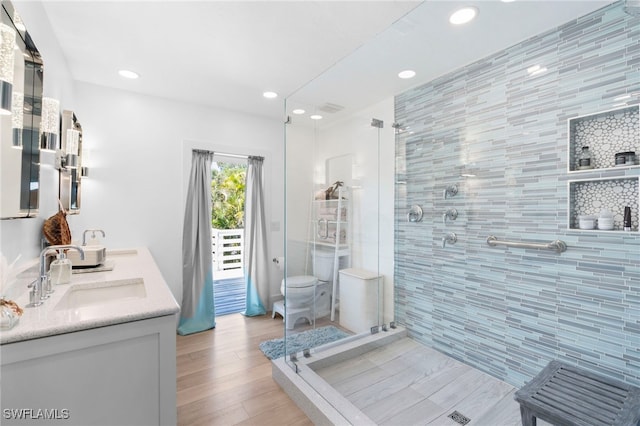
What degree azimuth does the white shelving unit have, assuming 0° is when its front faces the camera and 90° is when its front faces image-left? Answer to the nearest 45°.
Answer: approximately 45°

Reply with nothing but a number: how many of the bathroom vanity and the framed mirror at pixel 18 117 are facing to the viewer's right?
2

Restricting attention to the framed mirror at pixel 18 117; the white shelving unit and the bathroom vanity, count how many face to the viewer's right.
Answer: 2

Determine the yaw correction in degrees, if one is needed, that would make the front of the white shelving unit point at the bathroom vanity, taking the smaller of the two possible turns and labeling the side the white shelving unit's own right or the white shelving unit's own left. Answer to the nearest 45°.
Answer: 0° — it already faces it

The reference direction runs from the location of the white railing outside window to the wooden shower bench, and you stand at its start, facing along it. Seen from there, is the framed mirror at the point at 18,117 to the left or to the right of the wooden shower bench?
right

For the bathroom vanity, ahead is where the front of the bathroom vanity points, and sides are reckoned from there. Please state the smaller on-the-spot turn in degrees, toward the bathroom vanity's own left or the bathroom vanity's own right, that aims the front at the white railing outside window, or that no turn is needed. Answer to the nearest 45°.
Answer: approximately 45° to the bathroom vanity's own left

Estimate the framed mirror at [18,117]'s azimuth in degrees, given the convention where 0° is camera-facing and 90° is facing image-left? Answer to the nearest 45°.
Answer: approximately 270°

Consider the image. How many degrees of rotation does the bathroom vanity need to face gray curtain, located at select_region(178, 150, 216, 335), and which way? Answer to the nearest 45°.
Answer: approximately 45° to its left

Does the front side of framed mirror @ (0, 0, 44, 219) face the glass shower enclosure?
yes

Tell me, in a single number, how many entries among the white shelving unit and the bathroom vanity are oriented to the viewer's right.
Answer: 1

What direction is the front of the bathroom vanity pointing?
to the viewer's right
